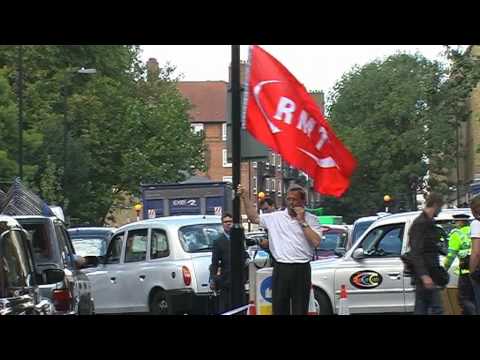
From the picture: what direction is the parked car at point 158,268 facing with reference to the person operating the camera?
facing away from the viewer and to the left of the viewer

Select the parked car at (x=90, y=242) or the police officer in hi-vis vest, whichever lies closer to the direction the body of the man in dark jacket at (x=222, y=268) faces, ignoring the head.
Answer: the police officer in hi-vis vest

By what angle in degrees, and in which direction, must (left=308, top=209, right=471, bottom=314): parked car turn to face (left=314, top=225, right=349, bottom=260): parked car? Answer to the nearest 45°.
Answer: approximately 90° to its right

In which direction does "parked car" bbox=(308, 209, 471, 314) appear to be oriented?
to the viewer's left

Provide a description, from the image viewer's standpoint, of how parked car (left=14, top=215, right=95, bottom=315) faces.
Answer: facing away from the viewer and to the right of the viewer
